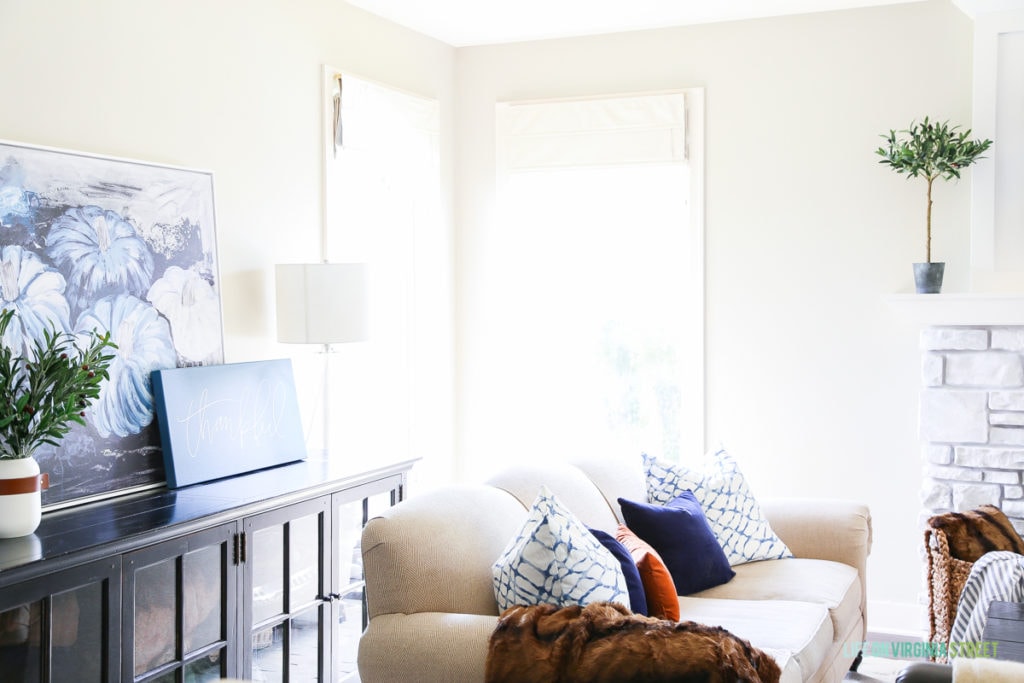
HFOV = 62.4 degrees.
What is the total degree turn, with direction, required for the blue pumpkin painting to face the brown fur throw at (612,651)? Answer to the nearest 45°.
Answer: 0° — it already faces it

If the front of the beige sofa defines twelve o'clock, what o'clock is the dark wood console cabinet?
The dark wood console cabinet is roughly at 4 o'clock from the beige sofa.

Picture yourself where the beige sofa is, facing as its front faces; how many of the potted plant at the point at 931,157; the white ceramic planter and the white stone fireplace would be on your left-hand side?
2

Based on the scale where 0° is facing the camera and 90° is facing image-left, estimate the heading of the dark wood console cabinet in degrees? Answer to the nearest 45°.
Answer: approximately 315°

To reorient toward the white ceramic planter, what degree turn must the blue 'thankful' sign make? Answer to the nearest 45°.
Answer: approximately 90° to its right

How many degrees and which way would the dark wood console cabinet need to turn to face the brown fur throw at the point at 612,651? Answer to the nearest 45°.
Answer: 0° — it already faces it

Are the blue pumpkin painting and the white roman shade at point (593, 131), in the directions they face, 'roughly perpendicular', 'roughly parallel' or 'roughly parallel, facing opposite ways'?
roughly perpendicular

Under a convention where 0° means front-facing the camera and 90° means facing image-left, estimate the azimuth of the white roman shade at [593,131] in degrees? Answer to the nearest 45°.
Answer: approximately 0°
